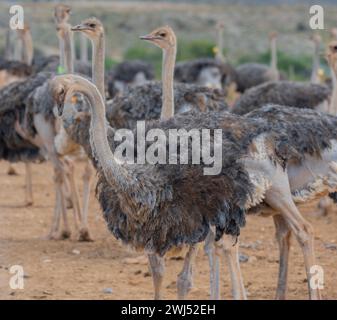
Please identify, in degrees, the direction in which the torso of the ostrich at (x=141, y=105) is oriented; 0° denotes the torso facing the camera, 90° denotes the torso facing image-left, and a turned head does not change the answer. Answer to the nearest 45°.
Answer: approximately 90°

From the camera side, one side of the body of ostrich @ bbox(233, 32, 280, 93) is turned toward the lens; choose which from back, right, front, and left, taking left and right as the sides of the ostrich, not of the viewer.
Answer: right

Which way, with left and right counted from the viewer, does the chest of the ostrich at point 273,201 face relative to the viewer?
facing to the left of the viewer

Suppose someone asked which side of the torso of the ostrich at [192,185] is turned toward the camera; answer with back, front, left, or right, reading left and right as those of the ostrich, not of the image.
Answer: left

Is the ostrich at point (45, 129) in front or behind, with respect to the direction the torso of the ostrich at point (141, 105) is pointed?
in front

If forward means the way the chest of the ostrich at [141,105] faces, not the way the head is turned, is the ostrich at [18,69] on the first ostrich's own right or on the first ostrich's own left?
on the first ostrich's own right
